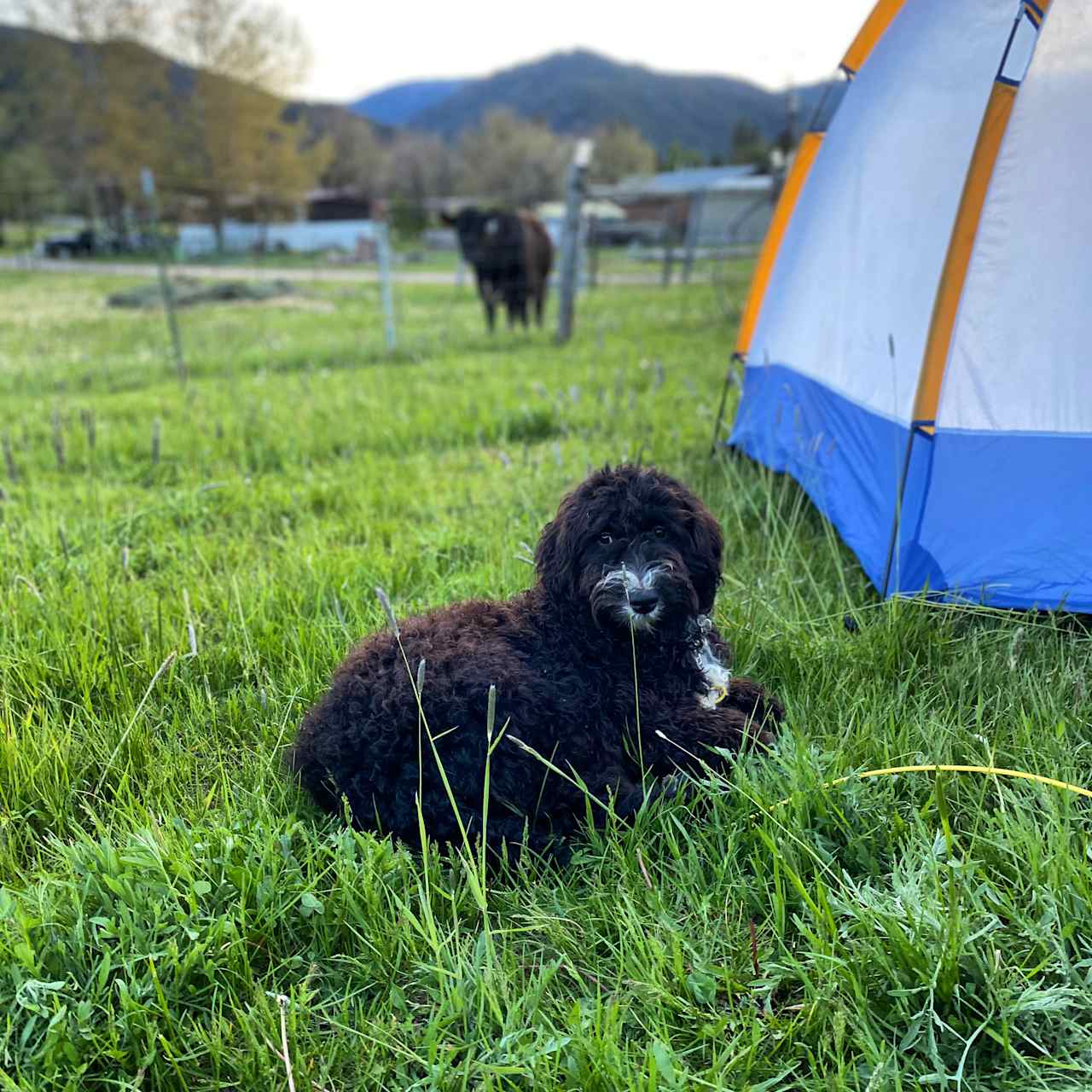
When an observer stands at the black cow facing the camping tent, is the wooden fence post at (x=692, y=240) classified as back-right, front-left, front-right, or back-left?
back-left

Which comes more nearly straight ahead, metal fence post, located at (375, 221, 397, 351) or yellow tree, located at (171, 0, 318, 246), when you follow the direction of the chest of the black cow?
the metal fence post

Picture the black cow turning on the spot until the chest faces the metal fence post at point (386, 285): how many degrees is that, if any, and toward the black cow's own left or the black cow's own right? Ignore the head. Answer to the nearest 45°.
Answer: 0° — it already faces it

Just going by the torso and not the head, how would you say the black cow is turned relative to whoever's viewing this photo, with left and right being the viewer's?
facing the viewer and to the left of the viewer

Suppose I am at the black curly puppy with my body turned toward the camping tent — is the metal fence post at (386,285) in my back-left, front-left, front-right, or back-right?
front-left

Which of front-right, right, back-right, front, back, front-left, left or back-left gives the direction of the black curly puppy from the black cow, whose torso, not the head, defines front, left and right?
front-left

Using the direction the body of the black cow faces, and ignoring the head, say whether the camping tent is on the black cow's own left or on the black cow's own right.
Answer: on the black cow's own left

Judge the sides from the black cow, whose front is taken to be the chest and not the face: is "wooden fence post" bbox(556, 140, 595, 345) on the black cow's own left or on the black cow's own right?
on the black cow's own left

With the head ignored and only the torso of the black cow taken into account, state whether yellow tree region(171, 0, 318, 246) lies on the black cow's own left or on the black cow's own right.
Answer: on the black cow's own right
